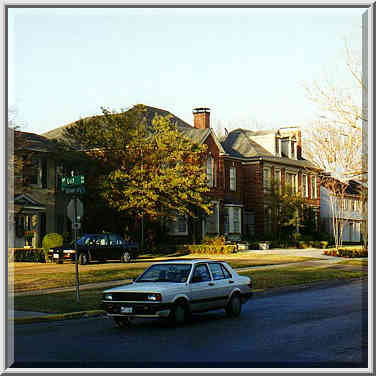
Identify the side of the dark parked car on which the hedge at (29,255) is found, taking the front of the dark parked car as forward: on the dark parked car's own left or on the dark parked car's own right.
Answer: on the dark parked car's own right

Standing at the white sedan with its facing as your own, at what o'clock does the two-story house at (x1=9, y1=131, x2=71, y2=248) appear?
The two-story house is roughly at 4 o'clock from the white sedan.

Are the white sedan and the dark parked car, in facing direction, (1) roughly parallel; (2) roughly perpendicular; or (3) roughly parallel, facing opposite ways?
roughly parallel

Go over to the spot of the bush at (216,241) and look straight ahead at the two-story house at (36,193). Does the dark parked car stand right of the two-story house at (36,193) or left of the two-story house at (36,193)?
left

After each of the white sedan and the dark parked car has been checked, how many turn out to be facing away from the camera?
0

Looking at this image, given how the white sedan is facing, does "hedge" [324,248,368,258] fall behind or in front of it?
behind

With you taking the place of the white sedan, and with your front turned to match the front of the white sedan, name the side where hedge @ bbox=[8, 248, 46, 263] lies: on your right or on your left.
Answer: on your right

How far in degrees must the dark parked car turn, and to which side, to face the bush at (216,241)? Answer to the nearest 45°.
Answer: approximately 180°

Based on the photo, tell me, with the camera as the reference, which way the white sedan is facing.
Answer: facing the viewer and to the left of the viewer
